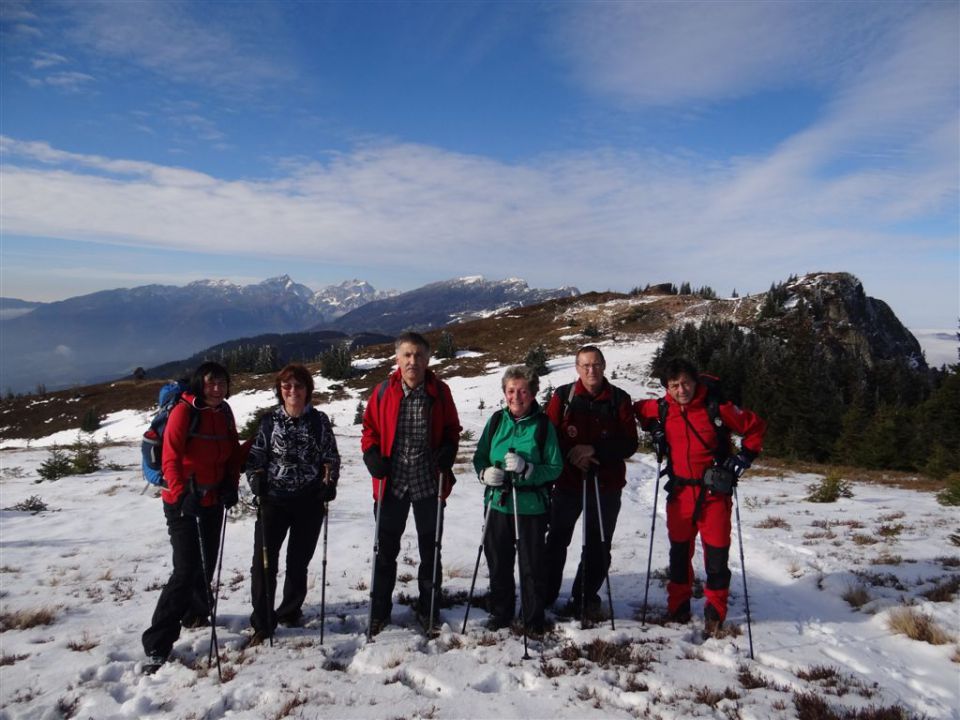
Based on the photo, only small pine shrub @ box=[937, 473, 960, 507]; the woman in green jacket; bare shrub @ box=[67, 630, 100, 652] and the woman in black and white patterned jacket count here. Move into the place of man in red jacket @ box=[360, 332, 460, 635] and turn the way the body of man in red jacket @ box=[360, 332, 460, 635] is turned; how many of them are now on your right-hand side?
2

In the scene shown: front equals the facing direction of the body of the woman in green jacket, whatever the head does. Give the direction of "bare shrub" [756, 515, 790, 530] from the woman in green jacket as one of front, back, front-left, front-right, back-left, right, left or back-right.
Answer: back-left

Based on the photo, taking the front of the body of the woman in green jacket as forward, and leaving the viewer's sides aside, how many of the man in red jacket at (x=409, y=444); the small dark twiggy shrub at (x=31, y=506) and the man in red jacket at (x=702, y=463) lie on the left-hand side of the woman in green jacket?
1

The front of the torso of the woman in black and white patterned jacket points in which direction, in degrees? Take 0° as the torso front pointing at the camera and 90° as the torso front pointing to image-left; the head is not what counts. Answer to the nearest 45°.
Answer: approximately 0°

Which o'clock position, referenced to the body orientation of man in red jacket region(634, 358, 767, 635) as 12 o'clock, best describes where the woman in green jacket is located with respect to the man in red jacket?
The woman in green jacket is roughly at 2 o'clock from the man in red jacket.

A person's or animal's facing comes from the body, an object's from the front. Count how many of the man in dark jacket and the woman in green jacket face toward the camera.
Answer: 2

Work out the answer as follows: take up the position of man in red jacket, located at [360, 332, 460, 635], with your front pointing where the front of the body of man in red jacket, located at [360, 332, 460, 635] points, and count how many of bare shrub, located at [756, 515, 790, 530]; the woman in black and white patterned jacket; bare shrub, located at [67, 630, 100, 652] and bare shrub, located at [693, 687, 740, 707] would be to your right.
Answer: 2

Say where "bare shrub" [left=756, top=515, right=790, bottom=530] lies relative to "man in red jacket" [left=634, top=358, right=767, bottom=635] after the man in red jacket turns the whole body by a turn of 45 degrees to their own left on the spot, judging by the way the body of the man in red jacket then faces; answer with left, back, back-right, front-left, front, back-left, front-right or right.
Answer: back-left

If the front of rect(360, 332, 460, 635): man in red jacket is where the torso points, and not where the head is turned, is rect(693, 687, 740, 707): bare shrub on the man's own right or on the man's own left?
on the man's own left

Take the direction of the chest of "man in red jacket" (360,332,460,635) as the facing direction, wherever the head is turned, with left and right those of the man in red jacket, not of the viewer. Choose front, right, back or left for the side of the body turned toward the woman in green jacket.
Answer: left
